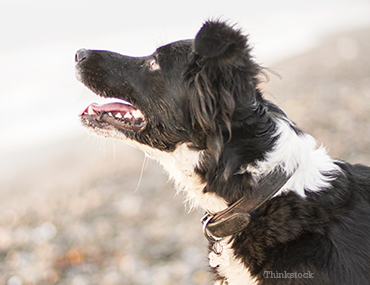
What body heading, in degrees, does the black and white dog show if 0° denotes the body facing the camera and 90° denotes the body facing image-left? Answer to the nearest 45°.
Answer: approximately 90°
